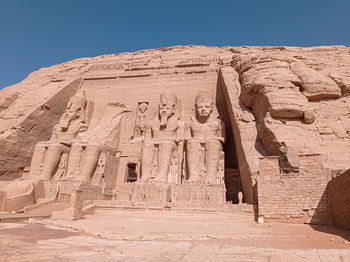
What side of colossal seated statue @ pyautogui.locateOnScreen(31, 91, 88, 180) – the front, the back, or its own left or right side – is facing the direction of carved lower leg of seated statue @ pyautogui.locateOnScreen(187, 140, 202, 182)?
left

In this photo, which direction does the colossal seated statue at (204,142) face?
toward the camera

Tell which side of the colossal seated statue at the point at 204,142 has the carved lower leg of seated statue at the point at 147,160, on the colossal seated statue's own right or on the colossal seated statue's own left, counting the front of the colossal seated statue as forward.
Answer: on the colossal seated statue's own right

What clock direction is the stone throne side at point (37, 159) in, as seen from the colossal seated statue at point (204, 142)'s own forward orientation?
The stone throne side is roughly at 3 o'clock from the colossal seated statue.

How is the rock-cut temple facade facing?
toward the camera

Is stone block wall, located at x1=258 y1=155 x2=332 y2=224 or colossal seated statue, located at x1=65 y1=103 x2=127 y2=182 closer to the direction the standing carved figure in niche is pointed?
the stone block wall

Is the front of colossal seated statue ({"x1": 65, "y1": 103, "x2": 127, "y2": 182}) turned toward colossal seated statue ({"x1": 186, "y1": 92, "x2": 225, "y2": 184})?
no

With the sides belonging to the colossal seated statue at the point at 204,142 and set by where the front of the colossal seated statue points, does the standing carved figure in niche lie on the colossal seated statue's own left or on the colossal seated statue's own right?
on the colossal seated statue's own right

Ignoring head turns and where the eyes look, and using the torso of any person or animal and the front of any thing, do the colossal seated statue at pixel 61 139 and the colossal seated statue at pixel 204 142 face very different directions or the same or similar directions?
same or similar directions

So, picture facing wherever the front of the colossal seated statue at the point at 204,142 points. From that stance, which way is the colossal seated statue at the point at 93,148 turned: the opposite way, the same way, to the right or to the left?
the same way

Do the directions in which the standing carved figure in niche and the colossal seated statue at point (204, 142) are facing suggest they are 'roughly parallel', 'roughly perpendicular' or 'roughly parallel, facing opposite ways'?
roughly parallel

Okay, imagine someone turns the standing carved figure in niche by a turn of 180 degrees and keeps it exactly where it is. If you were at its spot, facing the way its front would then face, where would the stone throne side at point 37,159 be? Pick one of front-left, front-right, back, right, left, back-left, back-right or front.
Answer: left

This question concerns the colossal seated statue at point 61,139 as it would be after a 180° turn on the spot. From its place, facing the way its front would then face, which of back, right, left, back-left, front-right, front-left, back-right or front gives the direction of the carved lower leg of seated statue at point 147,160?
right

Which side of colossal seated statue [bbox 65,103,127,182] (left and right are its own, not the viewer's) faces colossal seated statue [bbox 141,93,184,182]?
left

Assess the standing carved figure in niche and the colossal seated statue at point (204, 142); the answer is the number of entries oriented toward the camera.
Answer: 2

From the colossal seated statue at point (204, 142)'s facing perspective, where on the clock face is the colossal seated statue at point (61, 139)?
the colossal seated statue at point (61, 139) is roughly at 3 o'clock from the colossal seated statue at point (204, 142).

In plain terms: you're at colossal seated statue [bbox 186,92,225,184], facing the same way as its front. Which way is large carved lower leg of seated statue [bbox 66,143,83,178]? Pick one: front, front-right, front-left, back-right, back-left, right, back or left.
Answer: right
